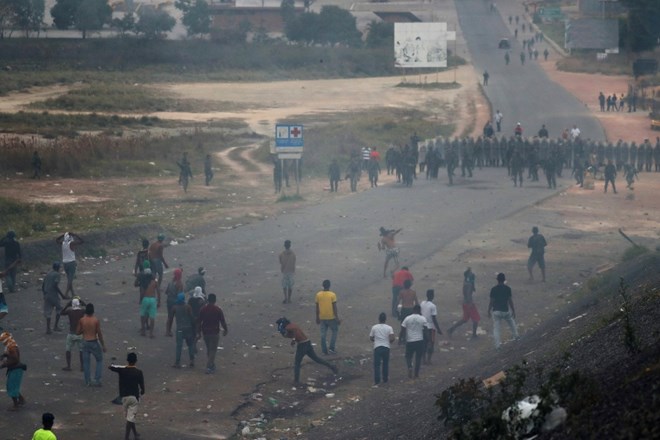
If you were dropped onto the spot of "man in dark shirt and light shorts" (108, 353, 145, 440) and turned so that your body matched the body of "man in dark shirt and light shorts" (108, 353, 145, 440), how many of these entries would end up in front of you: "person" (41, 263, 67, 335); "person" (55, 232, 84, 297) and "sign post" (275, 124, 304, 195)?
3

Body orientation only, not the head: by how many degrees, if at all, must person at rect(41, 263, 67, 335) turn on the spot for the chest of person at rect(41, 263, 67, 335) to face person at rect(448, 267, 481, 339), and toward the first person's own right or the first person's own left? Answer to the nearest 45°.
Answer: approximately 45° to the first person's own right

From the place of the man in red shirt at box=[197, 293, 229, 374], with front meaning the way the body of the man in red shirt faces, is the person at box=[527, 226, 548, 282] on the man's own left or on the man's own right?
on the man's own right

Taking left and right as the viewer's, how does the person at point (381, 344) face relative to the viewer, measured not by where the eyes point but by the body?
facing away from the viewer

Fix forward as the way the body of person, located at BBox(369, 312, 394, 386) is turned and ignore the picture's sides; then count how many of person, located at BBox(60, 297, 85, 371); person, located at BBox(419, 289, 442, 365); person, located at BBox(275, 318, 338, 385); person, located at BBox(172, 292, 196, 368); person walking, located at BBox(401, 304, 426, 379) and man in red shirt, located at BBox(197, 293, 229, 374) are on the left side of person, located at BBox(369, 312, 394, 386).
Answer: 4

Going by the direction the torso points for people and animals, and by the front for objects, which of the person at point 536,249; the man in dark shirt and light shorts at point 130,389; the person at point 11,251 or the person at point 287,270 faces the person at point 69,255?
the man in dark shirt and light shorts

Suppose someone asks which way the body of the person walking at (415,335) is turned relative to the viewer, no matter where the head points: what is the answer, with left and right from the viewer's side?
facing away from the viewer

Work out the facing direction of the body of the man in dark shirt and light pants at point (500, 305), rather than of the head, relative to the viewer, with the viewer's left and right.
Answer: facing away from the viewer

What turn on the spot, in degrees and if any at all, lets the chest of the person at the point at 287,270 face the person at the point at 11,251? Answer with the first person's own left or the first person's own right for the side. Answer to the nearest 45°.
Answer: approximately 90° to the first person's own left

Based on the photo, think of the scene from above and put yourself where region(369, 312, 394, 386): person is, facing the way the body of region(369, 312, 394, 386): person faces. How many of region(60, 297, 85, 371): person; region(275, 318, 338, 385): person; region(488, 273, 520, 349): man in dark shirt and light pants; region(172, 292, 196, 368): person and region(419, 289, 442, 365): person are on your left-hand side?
3

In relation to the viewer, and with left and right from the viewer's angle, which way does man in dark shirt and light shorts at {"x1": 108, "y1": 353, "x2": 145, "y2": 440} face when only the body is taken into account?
facing away from the viewer

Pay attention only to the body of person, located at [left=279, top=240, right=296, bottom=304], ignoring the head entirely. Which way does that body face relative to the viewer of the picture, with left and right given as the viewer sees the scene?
facing away from the viewer

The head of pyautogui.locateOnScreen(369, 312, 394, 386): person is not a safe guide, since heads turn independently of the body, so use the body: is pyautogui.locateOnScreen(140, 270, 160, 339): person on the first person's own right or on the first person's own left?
on the first person's own left

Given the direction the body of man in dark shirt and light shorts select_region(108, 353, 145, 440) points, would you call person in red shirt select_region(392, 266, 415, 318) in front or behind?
in front

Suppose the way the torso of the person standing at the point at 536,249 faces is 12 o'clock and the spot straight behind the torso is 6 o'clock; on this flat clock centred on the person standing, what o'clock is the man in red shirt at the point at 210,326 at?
The man in red shirt is roughly at 7 o'clock from the person standing.
